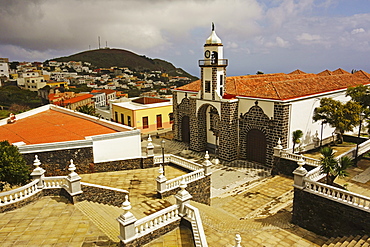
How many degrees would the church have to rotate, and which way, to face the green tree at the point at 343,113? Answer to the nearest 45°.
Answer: approximately 135° to its left

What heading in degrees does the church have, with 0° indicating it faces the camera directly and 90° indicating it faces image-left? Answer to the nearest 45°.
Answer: approximately 45°

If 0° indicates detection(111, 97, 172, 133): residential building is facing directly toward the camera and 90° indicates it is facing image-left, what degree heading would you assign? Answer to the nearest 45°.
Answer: approximately 315°

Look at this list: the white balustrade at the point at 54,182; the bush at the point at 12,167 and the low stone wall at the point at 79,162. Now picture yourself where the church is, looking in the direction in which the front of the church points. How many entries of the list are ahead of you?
3

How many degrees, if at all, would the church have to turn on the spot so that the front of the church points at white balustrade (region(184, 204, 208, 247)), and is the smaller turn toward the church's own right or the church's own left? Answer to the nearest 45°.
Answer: approximately 45° to the church's own left

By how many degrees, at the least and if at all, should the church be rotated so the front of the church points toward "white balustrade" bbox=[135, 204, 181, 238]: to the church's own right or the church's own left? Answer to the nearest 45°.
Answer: approximately 45° to the church's own left

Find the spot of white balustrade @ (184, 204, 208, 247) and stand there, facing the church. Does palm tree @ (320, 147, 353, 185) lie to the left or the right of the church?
right
